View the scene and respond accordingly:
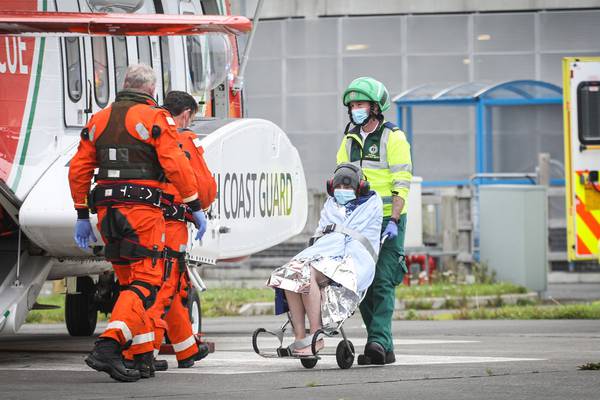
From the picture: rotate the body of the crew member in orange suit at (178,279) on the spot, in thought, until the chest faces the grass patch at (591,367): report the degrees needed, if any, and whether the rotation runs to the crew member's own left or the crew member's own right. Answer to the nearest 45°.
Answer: approximately 45° to the crew member's own right

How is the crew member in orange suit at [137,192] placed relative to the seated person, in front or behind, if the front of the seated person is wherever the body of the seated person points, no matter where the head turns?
in front

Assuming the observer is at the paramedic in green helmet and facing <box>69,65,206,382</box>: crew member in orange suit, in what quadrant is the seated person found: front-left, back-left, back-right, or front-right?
front-left

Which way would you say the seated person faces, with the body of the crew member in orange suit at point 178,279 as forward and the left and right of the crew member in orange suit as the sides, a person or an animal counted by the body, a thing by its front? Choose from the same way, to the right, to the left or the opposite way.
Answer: the opposite way

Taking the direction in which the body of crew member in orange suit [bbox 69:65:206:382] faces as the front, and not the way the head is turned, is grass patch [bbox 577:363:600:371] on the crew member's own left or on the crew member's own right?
on the crew member's own right

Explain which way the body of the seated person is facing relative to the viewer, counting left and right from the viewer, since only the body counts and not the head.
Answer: facing the viewer and to the left of the viewer

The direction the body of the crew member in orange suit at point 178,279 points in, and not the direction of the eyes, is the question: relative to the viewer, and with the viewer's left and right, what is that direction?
facing away from the viewer and to the right of the viewer

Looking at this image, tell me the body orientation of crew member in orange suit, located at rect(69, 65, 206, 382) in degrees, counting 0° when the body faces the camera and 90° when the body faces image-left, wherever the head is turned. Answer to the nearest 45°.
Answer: approximately 225°

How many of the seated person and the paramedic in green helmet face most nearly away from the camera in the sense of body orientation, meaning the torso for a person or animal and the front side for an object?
0

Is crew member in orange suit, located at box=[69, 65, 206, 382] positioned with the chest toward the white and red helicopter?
no
